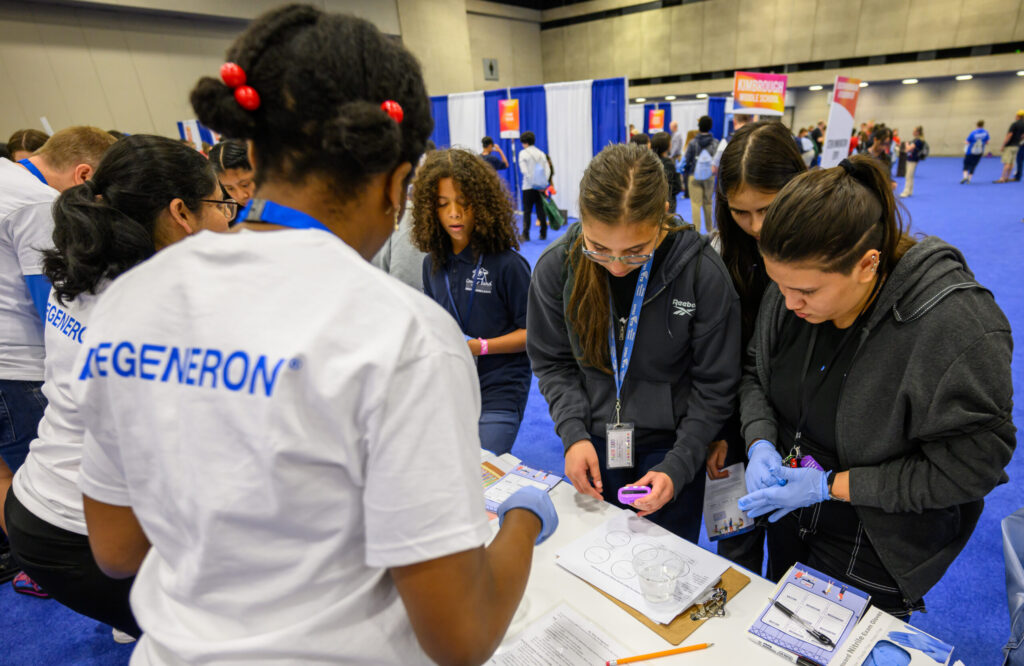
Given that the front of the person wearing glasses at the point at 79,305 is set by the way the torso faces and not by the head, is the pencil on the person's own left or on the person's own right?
on the person's own right

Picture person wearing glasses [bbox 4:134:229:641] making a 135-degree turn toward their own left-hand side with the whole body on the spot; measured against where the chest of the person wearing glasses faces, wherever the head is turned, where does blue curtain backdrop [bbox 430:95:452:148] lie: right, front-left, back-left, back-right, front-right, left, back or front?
back-right

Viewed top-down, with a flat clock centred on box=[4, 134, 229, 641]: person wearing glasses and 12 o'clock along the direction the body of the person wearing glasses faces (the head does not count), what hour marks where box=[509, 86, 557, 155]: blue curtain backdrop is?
The blue curtain backdrop is roughly at 12 o'clock from the person wearing glasses.

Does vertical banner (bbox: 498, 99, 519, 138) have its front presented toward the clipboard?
yes

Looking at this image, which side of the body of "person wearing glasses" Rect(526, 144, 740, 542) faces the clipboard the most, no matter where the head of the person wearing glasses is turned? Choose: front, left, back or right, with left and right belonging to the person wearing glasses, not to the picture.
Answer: front

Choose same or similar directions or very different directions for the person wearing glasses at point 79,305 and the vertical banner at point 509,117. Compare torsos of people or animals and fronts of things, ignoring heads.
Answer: very different directions

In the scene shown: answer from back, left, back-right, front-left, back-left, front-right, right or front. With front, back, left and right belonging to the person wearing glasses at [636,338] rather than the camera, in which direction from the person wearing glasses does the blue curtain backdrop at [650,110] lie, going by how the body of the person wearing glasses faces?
back

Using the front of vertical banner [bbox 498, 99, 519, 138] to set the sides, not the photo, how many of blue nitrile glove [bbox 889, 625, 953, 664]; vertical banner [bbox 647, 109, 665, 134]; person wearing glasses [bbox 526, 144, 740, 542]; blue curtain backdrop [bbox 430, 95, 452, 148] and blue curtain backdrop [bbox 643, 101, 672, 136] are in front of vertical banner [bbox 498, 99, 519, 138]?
2

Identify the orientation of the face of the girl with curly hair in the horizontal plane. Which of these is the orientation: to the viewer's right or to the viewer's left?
to the viewer's left
